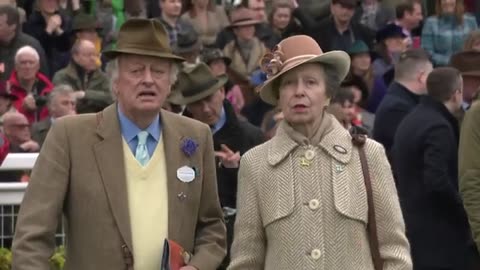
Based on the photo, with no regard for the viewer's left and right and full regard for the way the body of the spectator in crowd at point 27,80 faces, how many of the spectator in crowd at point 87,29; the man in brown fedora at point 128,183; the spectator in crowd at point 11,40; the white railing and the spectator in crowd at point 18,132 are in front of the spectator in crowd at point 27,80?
3

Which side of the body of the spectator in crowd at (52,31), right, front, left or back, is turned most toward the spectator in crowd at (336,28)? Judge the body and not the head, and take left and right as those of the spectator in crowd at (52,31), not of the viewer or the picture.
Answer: left

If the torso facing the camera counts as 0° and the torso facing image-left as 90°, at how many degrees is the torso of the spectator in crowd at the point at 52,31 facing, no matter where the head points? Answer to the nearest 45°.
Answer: approximately 0°

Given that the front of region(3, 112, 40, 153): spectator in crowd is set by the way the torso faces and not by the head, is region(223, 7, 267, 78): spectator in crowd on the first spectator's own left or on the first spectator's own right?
on the first spectator's own left

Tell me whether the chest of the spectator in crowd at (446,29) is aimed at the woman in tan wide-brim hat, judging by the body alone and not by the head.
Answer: yes
